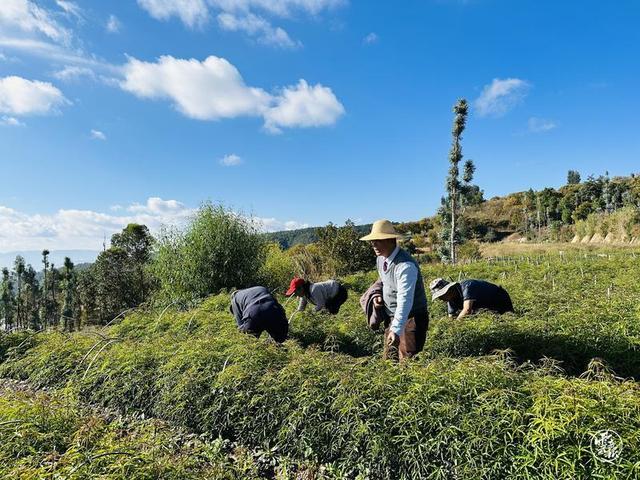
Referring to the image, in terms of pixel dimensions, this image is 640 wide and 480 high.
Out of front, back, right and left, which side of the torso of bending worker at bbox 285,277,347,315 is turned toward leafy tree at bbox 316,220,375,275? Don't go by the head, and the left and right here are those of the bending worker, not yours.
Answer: right

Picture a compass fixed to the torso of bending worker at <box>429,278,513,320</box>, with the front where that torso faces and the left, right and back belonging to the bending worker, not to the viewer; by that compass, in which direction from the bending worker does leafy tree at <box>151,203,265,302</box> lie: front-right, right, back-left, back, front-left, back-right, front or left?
front-right

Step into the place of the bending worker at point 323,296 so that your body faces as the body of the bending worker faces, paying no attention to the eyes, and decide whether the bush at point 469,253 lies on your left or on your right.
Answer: on your right

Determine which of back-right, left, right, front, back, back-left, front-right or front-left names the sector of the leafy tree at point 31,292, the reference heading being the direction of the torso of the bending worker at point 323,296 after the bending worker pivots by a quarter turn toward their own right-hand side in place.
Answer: front-left

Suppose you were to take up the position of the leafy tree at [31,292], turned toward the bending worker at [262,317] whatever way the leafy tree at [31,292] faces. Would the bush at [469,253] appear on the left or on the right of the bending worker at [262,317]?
left

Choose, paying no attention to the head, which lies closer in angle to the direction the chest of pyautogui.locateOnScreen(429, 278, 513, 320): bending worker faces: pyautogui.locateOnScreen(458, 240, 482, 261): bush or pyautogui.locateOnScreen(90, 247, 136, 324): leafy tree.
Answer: the leafy tree

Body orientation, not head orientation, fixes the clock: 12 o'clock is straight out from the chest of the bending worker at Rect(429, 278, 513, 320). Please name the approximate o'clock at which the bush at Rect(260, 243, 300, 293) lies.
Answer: The bush is roughly at 2 o'clock from the bending worker.

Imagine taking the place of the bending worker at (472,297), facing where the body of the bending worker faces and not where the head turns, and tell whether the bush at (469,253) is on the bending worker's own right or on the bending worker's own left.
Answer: on the bending worker's own right

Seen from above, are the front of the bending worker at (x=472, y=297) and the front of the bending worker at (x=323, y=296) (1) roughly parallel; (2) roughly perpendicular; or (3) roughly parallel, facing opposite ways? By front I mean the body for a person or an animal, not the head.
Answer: roughly parallel

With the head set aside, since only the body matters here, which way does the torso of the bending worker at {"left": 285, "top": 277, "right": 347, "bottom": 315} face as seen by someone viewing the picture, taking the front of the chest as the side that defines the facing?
to the viewer's left

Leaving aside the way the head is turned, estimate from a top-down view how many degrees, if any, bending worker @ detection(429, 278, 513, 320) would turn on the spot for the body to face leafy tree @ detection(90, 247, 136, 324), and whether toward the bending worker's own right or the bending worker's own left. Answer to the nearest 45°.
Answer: approximately 45° to the bending worker's own right

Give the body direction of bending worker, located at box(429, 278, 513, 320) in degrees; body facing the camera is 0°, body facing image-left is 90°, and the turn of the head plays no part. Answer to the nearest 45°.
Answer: approximately 90°

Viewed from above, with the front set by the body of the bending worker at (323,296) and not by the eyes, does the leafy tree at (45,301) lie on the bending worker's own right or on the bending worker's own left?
on the bending worker's own right

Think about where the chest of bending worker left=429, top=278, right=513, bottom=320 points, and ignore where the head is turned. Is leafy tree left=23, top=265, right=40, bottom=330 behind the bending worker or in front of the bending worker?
in front

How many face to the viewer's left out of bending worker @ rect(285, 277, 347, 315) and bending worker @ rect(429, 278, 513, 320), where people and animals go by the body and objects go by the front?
2
